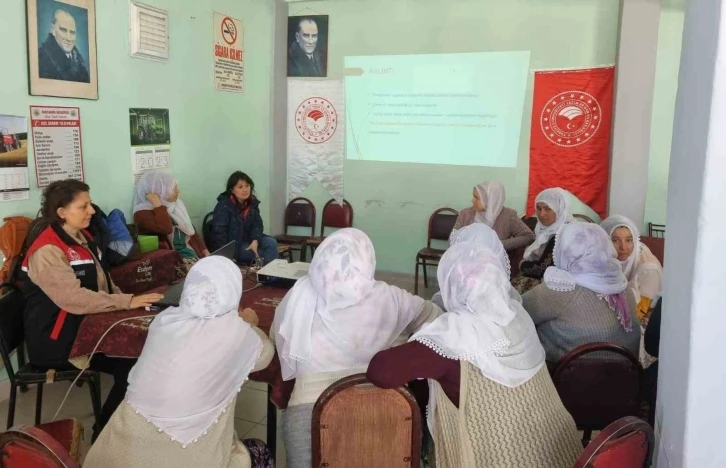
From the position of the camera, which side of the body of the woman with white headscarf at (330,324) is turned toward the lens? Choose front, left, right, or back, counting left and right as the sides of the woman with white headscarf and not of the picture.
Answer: back

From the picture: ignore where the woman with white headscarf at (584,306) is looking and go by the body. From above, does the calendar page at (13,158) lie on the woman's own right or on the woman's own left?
on the woman's own left

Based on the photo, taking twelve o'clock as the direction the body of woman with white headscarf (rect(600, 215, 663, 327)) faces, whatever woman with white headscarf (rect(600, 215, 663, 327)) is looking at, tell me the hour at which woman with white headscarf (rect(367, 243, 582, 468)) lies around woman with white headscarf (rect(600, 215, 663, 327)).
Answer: woman with white headscarf (rect(367, 243, 582, 468)) is roughly at 11 o'clock from woman with white headscarf (rect(600, 215, 663, 327)).

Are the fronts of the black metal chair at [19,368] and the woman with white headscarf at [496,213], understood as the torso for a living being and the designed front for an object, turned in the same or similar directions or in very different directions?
very different directions

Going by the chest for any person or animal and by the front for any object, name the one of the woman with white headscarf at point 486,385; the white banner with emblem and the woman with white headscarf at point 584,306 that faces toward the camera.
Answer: the white banner with emblem

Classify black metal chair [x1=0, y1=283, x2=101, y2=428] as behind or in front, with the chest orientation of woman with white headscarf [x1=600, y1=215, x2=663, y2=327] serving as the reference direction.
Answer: in front

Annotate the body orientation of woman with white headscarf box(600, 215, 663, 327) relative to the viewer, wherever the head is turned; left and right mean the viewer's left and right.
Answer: facing the viewer and to the left of the viewer

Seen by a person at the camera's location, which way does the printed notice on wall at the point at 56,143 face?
facing the viewer and to the right of the viewer

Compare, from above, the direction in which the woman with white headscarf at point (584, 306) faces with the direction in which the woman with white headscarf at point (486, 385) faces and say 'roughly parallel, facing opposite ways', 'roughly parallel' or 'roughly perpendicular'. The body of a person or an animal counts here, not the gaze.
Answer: roughly parallel

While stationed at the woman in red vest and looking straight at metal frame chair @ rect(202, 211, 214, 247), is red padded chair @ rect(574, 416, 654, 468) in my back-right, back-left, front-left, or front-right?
back-right

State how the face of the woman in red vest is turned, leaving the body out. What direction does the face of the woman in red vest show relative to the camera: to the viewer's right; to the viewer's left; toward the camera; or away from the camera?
to the viewer's right

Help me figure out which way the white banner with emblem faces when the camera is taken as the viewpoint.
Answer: facing the viewer

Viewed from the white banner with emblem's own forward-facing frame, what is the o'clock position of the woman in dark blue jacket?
The woman in dark blue jacket is roughly at 1 o'clock from the white banner with emblem.

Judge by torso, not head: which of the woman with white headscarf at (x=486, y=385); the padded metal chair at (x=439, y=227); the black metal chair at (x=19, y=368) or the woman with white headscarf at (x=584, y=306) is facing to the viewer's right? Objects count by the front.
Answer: the black metal chair at (x=19, y=368)
